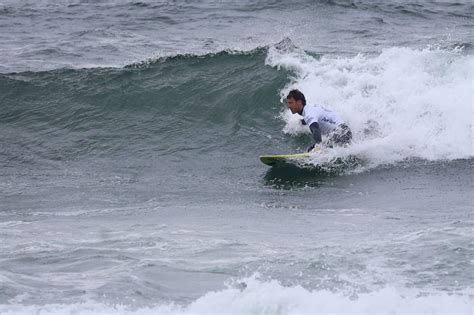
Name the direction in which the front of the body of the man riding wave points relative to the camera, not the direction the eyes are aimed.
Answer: to the viewer's left

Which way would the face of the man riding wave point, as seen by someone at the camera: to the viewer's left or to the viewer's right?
to the viewer's left
